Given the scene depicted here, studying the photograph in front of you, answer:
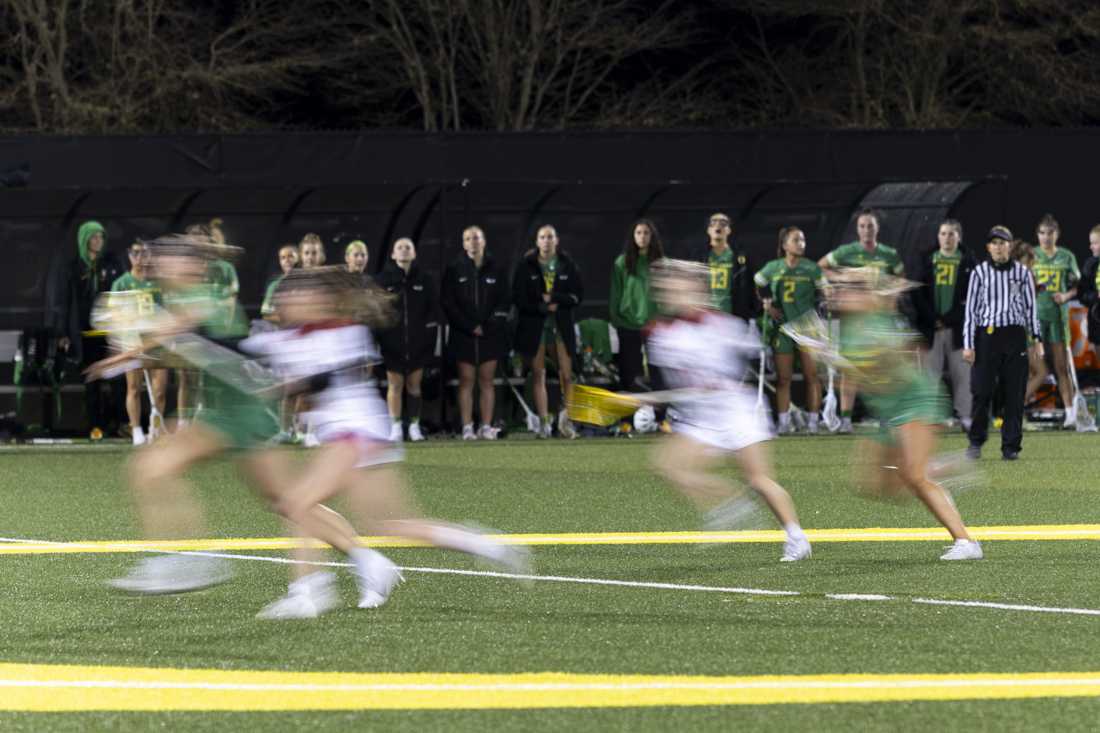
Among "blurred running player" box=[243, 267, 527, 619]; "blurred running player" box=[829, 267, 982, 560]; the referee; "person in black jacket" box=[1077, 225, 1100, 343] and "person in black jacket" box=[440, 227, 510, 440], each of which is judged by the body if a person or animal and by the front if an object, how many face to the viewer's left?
2

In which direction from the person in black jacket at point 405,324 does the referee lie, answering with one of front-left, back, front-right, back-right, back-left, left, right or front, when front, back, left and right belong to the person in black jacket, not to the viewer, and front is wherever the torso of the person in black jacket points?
front-left

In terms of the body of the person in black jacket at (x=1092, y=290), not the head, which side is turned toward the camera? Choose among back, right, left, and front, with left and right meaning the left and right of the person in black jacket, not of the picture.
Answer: front

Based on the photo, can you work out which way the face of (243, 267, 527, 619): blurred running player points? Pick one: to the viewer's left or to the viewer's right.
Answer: to the viewer's left

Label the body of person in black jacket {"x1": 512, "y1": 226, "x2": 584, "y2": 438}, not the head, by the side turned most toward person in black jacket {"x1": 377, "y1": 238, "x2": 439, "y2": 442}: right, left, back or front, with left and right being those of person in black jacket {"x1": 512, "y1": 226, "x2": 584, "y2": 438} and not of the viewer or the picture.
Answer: right

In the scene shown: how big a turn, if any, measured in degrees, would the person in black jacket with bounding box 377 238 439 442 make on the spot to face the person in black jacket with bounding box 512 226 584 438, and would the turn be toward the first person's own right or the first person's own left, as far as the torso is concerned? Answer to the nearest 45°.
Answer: approximately 90° to the first person's own left

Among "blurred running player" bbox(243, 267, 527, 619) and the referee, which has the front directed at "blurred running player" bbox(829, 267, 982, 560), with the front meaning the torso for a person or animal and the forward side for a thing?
the referee

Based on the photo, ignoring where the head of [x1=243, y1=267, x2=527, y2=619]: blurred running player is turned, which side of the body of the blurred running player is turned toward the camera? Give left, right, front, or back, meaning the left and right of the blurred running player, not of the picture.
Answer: left

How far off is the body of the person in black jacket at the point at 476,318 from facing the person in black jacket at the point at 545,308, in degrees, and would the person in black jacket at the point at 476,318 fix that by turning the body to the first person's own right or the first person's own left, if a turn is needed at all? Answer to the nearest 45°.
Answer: approximately 90° to the first person's own left

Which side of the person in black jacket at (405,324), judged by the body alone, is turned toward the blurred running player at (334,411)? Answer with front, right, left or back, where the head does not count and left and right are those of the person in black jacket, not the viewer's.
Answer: front

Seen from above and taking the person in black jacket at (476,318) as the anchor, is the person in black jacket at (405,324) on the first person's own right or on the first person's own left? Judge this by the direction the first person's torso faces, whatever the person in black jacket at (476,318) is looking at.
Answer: on the first person's own right

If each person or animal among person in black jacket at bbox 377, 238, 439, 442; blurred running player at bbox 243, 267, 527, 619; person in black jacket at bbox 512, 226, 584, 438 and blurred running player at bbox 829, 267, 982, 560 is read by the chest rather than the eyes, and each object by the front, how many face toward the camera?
2

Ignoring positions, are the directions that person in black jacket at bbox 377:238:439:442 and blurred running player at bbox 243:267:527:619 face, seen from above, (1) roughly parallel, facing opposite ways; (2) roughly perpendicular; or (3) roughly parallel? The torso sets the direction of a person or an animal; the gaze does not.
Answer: roughly perpendicular

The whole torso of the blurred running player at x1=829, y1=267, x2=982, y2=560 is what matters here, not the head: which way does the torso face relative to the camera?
to the viewer's left

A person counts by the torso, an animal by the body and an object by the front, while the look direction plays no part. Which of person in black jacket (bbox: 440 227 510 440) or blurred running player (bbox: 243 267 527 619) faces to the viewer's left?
the blurred running player
